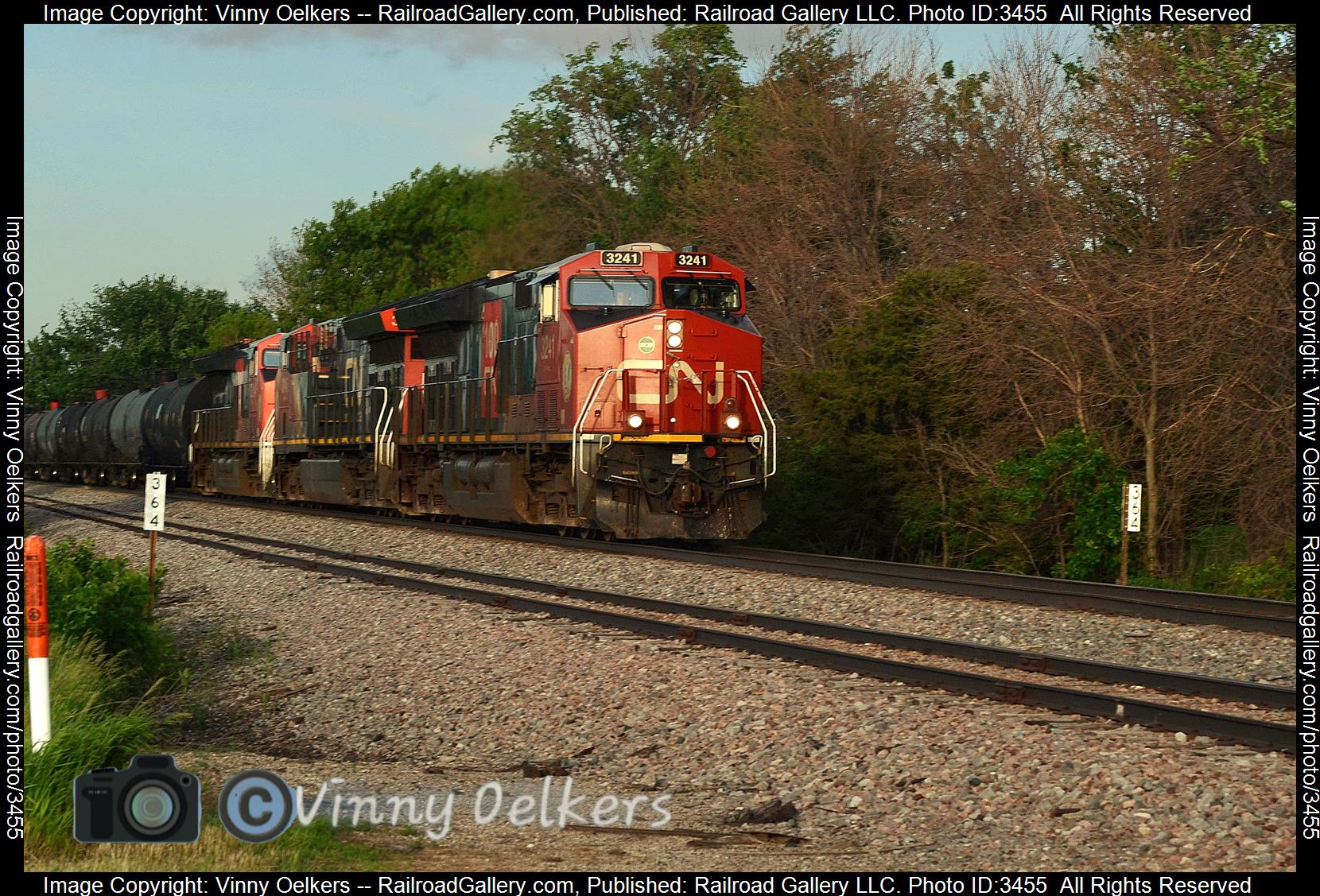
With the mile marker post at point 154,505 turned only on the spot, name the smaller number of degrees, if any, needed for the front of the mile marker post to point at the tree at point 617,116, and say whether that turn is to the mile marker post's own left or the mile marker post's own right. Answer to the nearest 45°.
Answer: approximately 135° to the mile marker post's own left

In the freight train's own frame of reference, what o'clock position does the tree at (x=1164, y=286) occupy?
The tree is roughly at 11 o'clock from the freight train.

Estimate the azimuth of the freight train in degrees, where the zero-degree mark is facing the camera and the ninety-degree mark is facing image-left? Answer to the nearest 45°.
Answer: approximately 315°

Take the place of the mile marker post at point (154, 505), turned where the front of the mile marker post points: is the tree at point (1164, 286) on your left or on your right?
on your left

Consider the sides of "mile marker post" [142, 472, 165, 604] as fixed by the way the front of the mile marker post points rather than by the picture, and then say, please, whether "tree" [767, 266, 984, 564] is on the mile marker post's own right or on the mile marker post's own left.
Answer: on the mile marker post's own left

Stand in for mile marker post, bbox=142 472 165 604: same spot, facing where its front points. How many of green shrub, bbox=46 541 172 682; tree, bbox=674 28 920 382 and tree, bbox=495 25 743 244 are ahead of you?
1

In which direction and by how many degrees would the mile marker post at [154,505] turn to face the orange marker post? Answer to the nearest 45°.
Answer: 0° — it already faces it

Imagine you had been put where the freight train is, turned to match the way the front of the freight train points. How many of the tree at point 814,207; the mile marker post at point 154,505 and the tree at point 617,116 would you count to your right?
1

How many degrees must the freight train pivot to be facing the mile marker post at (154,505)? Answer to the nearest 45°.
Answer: approximately 90° to its right

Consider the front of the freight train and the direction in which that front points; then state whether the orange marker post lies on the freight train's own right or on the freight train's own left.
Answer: on the freight train's own right

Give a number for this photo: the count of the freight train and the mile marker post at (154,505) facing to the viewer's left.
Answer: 0
